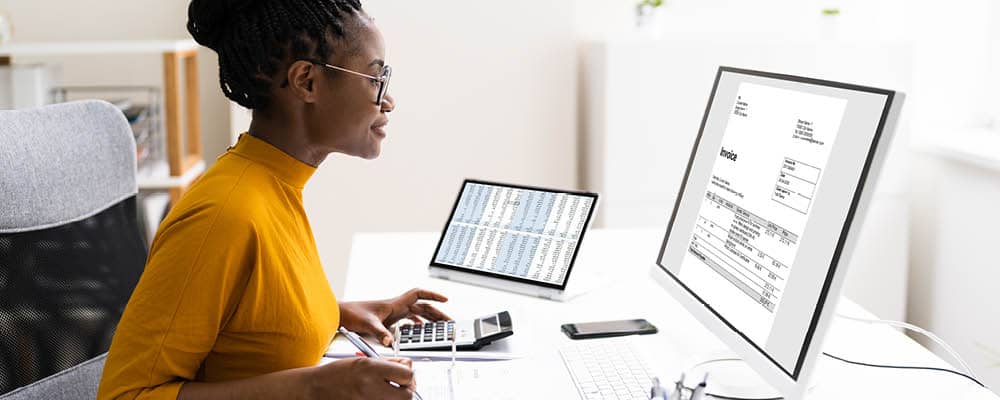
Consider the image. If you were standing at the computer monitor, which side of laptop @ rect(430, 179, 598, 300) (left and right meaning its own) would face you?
left

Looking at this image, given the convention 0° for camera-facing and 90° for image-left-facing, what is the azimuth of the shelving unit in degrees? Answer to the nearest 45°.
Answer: approximately 0°

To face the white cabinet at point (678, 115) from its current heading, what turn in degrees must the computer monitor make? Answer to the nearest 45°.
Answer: approximately 135° to its right

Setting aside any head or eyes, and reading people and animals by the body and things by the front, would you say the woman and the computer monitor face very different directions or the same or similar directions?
very different directions

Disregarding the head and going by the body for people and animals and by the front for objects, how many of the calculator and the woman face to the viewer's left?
1

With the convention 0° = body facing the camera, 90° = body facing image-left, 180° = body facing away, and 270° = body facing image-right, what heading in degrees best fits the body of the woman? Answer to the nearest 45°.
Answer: approximately 270°

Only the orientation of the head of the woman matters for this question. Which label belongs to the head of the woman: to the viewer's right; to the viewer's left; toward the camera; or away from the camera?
to the viewer's right

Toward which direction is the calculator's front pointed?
to the viewer's left

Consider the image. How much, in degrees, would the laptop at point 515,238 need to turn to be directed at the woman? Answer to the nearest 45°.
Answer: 0° — it already faces them

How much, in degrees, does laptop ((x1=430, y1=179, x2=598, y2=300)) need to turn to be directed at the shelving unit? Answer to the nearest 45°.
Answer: approximately 90° to its right

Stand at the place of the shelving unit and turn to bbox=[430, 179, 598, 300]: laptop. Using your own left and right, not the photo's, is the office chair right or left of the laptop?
right
